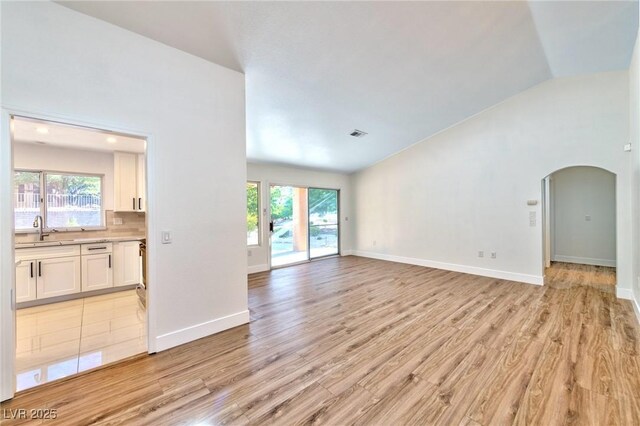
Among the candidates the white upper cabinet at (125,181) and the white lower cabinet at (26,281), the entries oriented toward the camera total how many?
2

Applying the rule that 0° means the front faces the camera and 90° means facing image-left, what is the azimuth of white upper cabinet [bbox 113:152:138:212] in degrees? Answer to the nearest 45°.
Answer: approximately 0°

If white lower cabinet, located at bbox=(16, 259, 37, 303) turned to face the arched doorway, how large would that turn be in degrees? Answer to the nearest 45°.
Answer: approximately 45° to its left

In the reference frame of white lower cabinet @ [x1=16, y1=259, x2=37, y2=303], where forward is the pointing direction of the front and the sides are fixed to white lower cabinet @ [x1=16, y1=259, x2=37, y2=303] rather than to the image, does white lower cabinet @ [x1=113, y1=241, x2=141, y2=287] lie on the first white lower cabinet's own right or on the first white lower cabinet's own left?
on the first white lower cabinet's own left

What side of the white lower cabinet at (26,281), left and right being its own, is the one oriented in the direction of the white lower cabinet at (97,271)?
left
